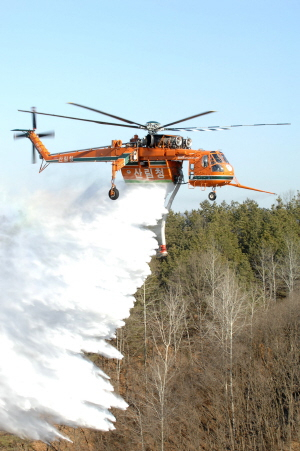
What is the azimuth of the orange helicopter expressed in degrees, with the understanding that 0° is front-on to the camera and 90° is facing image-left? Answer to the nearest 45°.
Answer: approximately 315°
